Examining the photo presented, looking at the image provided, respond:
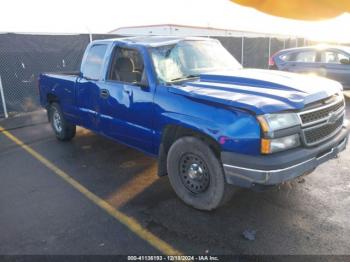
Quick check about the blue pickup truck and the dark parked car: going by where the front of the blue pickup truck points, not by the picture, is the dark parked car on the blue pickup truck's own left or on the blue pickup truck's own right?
on the blue pickup truck's own left

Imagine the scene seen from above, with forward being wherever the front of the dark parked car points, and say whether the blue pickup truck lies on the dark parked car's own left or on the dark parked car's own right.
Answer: on the dark parked car's own right

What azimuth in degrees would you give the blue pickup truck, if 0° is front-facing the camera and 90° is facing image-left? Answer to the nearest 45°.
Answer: approximately 315°

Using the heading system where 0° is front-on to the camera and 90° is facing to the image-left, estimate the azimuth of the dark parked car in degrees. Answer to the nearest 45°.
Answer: approximately 270°

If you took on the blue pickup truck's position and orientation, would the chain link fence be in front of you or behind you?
behind

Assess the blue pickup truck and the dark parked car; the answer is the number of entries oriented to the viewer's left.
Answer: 0
